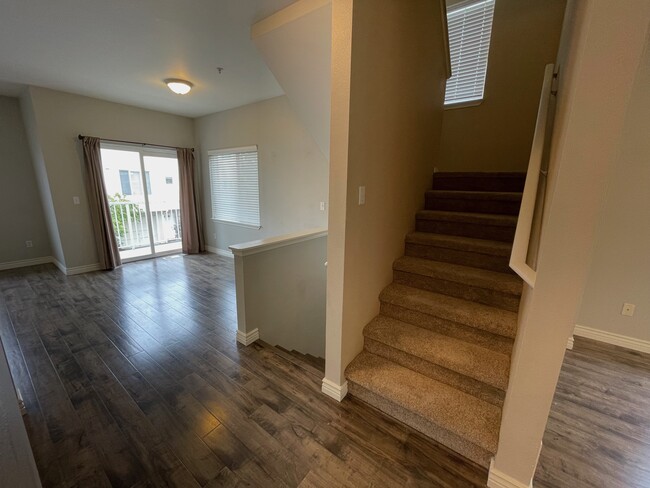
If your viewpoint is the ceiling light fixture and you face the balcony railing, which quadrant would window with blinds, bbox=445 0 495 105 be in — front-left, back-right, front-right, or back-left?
back-right

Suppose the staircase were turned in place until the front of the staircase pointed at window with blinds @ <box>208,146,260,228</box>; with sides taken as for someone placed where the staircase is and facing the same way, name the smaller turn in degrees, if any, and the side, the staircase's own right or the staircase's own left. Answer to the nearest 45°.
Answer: approximately 90° to the staircase's own right

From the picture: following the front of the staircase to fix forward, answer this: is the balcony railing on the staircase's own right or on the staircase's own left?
on the staircase's own right

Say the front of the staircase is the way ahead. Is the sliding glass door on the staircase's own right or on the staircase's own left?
on the staircase's own right

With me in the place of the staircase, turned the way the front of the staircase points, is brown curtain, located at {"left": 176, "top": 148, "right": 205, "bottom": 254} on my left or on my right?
on my right

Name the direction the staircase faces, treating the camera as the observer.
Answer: facing the viewer and to the left of the viewer

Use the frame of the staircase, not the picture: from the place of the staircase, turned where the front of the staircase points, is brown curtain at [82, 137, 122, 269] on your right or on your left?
on your right

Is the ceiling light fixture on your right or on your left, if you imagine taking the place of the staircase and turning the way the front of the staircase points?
on your right
